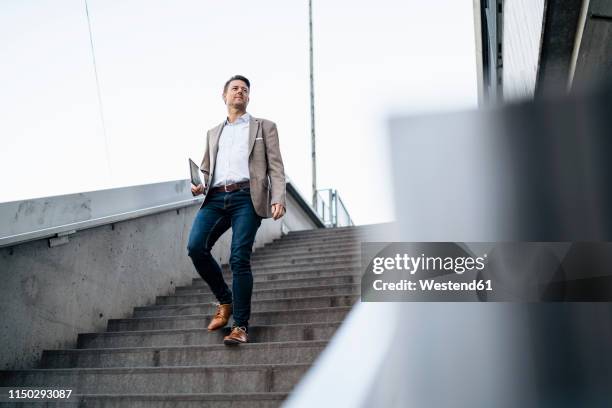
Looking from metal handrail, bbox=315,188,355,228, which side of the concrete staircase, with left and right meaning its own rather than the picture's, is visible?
back

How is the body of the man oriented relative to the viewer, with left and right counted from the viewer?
facing the viewer and to the left of the viewer

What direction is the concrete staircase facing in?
toward the camera
